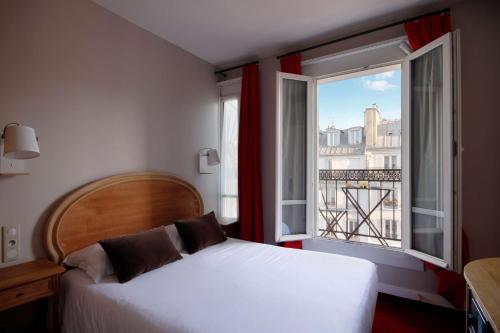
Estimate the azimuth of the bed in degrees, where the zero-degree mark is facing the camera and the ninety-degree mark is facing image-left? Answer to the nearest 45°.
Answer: approximately 315°

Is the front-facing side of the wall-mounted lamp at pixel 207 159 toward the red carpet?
yes

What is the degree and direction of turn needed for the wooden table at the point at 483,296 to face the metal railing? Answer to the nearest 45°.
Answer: approximately 90° to its right

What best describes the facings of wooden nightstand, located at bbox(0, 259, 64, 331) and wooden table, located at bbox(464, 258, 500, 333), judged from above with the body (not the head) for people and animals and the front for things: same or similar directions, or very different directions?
very different directions

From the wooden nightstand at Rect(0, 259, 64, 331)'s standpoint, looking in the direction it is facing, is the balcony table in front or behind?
in front

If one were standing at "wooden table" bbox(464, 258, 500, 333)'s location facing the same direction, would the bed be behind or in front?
in front

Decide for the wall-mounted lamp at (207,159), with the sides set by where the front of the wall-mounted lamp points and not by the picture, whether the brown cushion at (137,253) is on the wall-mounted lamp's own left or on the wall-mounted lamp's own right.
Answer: on the wall-mounted lamp's own right

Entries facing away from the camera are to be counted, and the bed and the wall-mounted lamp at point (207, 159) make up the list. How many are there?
0

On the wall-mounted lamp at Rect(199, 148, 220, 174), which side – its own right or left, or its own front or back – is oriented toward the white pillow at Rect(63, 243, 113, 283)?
right

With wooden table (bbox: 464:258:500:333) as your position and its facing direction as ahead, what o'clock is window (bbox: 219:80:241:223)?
The window is roughly at 2 o'clock from the wooden table.

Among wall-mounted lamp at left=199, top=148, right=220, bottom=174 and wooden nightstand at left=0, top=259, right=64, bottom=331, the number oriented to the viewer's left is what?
0

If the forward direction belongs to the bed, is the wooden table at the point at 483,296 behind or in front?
in front

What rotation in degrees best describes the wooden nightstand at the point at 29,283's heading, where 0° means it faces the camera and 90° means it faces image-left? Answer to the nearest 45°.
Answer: approximately 315°

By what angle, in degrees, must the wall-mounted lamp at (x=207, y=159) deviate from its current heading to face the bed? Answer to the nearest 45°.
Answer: approximately 45° to its right
